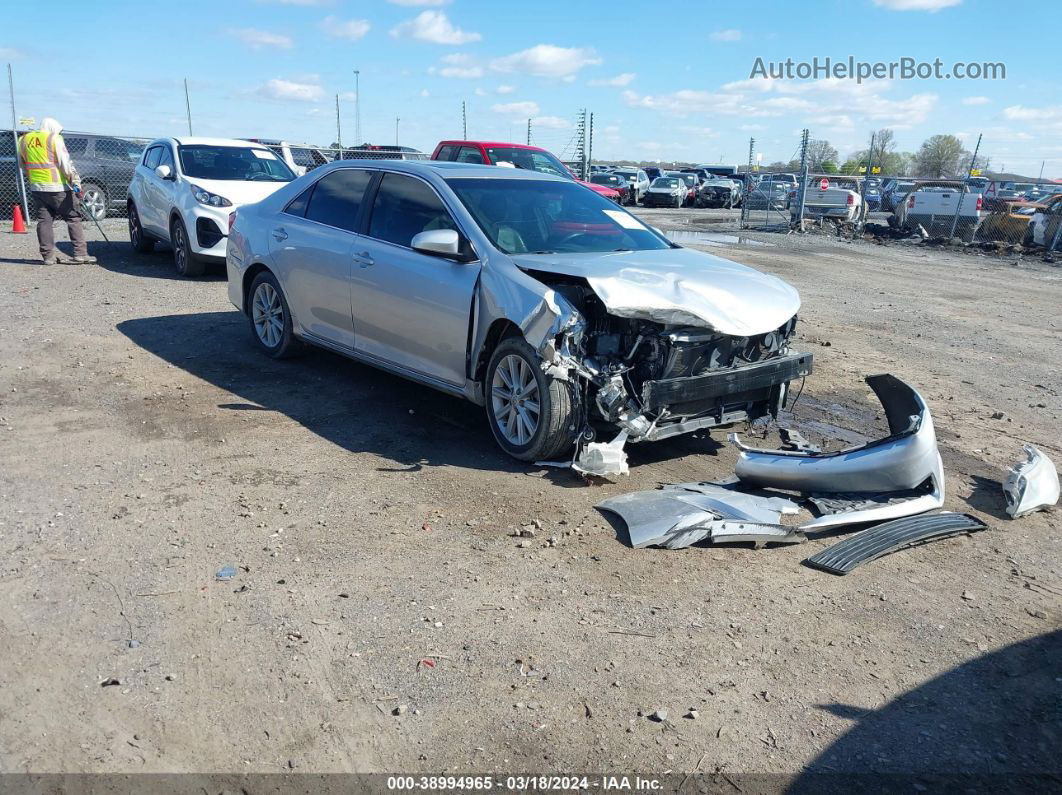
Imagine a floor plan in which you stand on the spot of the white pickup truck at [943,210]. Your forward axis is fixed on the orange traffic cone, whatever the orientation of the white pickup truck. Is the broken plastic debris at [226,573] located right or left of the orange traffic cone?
left

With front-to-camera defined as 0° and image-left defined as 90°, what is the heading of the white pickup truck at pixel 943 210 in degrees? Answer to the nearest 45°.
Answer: approximately 180°

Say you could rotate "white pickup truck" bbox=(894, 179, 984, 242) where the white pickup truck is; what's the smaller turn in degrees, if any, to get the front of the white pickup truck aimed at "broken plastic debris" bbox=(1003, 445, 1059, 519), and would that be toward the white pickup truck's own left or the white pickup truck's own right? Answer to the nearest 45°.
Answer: approximately 180°

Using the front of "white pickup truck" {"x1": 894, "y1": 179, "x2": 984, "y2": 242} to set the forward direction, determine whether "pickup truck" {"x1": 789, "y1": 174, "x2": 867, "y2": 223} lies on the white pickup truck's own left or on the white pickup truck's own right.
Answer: on the white pickup truck's own left

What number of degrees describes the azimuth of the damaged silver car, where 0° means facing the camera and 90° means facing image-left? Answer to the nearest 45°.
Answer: approximately 315°

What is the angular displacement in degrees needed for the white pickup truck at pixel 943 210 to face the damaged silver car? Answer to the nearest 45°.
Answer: approximately 180°

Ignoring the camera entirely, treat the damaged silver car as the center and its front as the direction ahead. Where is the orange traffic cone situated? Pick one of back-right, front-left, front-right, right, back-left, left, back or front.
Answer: back

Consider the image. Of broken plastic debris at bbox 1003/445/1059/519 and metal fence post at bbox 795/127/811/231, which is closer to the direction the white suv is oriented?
the broken plastic debris

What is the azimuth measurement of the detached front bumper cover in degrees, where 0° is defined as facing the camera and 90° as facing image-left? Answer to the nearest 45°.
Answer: approximately 315°

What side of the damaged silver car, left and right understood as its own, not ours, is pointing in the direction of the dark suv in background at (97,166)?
back

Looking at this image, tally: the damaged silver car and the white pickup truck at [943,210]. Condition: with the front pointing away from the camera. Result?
1
